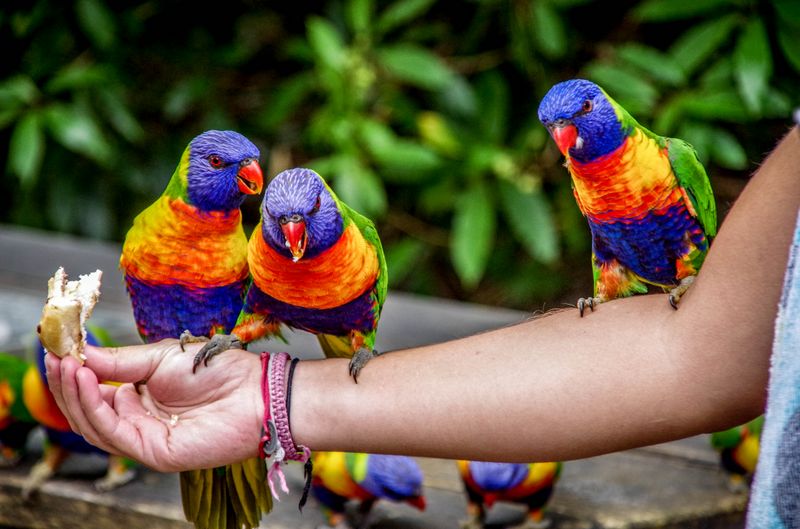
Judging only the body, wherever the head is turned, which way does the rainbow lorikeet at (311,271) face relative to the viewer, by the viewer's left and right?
facing the viewer and to the left of the viewer

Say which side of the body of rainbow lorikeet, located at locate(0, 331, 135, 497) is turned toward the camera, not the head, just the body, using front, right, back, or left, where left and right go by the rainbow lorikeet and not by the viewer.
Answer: right

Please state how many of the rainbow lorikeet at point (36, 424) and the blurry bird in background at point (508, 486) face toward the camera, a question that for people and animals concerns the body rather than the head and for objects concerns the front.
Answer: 1

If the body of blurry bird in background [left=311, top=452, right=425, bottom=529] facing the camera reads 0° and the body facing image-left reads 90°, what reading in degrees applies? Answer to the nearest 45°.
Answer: approximately 270°

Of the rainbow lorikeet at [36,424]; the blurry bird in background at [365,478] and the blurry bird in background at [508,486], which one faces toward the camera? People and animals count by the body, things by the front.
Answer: the blurry bird in background at [508,486]

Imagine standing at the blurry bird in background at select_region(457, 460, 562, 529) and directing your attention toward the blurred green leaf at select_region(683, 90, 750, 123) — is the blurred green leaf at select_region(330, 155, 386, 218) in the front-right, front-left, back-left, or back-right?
front-left

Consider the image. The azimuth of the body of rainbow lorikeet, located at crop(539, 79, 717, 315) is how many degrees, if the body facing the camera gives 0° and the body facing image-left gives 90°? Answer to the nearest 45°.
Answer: approximately 45°

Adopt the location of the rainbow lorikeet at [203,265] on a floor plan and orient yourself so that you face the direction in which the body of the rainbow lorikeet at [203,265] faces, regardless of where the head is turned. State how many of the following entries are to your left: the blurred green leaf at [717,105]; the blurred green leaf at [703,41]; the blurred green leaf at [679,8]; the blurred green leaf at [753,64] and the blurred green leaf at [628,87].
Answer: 5

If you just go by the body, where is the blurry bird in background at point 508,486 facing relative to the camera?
toward the camera

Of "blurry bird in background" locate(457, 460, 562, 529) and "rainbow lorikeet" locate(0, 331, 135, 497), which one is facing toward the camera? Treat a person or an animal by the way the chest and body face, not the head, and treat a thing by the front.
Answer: the blurry bird in background

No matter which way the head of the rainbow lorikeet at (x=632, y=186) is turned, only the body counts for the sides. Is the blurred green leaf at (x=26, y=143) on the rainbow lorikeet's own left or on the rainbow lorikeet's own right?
on the rainbow lorikeet's own right
